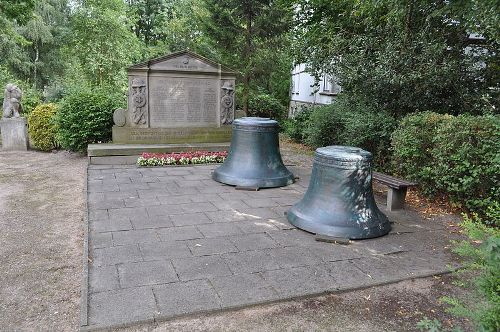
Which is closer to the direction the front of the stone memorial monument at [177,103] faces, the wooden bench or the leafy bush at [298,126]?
the wooden bench

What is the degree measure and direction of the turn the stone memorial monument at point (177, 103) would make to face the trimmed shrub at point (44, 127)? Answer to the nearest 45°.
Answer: approximately 135° to its right

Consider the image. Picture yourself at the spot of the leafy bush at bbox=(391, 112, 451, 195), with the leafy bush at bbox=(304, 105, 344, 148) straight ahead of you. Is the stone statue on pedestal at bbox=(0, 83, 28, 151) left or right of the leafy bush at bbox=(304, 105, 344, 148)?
left

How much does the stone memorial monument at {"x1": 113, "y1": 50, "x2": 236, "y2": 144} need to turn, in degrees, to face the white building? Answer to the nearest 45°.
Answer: approximately 135° to its left

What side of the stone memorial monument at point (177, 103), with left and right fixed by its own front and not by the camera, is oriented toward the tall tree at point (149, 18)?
back

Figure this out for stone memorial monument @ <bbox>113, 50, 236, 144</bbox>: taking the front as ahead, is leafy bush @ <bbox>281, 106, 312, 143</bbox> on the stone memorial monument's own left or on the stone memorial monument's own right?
on the stone memorial monument's own left

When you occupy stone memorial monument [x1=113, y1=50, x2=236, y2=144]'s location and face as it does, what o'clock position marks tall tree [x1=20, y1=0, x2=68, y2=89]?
The tall tree is roughly at 5 o'clock from the stone memorial monument.

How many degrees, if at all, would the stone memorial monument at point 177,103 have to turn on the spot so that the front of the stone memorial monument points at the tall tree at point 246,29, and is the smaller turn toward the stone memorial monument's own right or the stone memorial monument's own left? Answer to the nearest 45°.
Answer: approximately 135° to the stone memorial monument's own left

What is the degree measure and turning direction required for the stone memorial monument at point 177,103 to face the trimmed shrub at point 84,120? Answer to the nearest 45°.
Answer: approximately 90° to its right

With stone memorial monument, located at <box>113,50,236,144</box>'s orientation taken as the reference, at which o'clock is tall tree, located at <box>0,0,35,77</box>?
The tall tree is roughly at 5 o'clock from the stone memorial monument.

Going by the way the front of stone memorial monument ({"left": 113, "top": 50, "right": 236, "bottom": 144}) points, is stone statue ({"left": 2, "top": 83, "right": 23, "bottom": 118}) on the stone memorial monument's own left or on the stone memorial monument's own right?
on the stone memorial monument's own right

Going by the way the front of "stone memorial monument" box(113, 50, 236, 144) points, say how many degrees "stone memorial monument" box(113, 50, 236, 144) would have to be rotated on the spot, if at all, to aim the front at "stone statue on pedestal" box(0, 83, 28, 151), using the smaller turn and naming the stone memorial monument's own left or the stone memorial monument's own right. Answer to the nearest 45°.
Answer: approximately 135° to the stone memorial monument's own right

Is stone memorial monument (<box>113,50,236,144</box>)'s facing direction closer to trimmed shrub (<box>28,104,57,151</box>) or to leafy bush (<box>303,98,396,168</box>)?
the leafy bush

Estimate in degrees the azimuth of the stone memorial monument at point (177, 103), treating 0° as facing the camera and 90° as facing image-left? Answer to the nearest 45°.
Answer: approximately 0°
